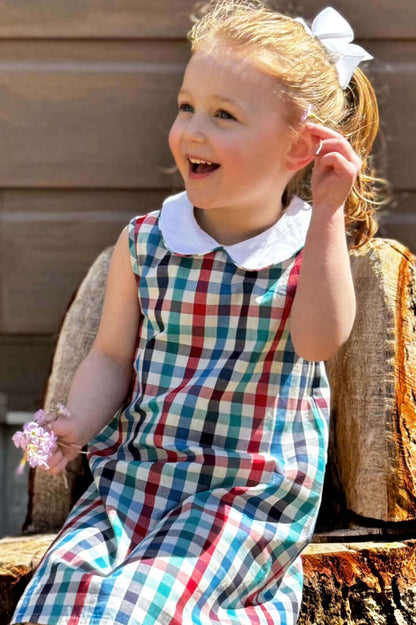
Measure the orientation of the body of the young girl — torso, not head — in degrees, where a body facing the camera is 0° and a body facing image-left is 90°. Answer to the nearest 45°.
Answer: approximately 45°
